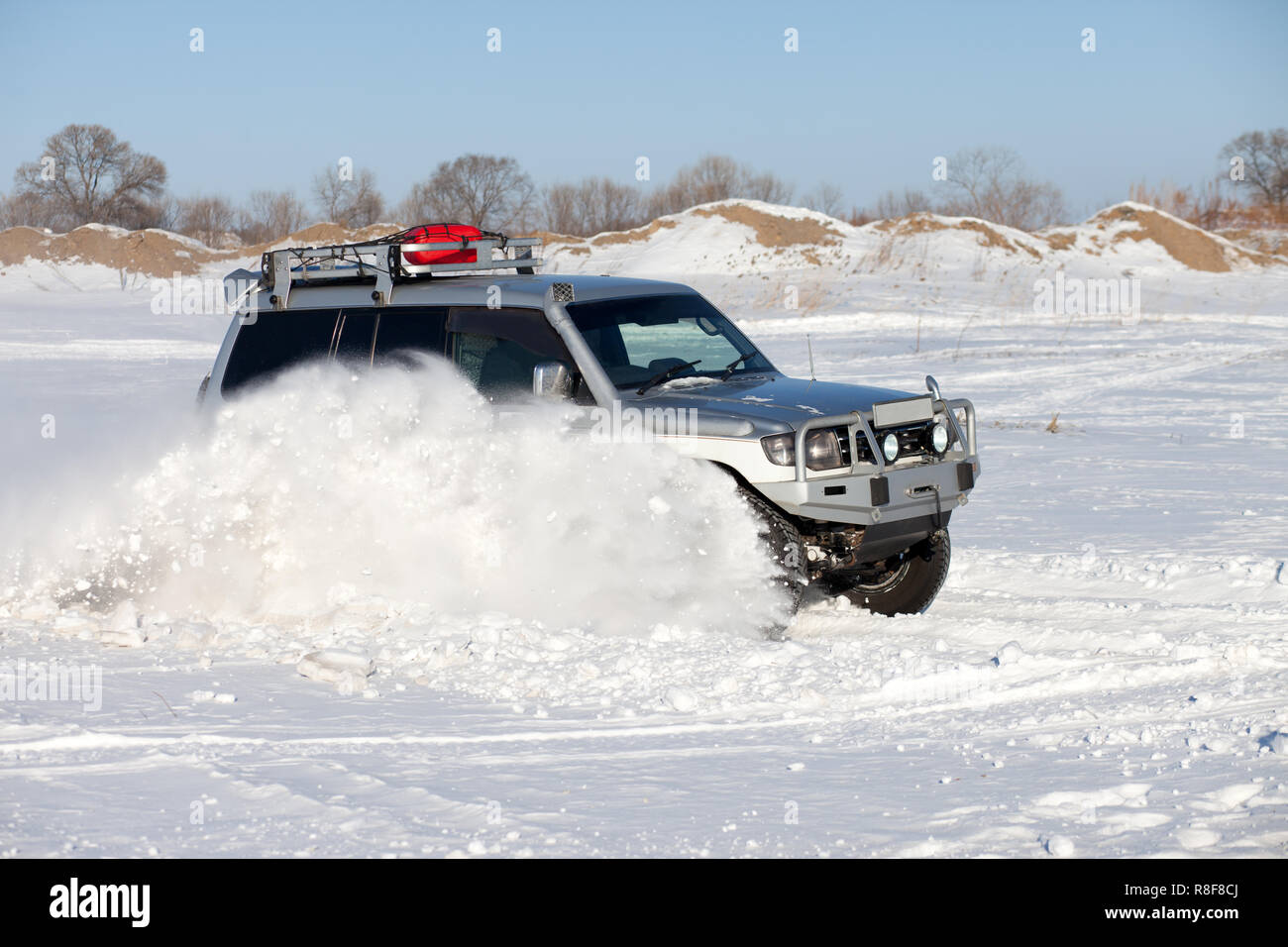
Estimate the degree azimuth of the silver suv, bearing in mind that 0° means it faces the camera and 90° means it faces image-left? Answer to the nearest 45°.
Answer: approximately 315°
